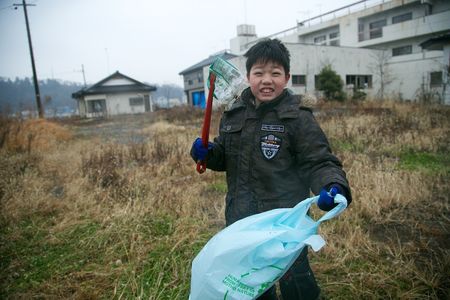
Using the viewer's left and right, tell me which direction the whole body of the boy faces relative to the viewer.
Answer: facing the viewer and to the left of the viewer

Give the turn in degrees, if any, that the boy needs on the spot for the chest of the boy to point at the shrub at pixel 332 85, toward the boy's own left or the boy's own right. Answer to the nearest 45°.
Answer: approximately 135° to the boy's own right

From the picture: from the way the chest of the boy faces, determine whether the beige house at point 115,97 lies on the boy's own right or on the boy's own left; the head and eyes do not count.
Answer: on the boy's own right

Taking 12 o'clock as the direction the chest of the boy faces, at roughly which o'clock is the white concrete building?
The white concrete building is roughly at 5 o'clock from the boy.
